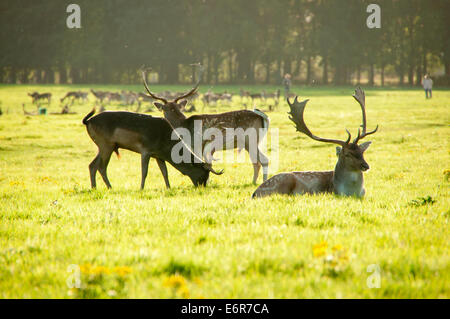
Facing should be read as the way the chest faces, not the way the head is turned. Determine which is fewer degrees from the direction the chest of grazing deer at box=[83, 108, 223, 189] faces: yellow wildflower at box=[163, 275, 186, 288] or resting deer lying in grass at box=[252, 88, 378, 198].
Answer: the resting deer lying in grass

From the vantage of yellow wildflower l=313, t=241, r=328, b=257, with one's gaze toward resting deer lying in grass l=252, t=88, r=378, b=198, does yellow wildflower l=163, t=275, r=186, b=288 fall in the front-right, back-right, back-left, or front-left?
back-left

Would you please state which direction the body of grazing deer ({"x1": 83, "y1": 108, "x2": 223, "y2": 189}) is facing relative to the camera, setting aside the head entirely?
to the viewer's right

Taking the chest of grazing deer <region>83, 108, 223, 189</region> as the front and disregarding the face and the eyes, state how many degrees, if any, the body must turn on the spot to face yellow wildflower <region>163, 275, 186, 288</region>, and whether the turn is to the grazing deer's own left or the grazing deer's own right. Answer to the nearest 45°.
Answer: approximately 90° to the grazing deer's own right

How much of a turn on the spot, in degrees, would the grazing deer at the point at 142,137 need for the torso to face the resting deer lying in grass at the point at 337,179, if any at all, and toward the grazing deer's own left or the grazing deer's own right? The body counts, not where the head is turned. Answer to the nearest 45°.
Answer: approximately 45° to the grazing deer's own right

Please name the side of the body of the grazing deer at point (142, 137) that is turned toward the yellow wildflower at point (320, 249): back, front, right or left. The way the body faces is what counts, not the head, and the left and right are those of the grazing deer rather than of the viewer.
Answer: right

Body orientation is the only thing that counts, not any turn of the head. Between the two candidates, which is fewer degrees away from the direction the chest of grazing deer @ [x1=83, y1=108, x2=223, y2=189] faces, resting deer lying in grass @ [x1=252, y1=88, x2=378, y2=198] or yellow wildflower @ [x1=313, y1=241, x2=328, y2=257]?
the resting deer lying in grass
